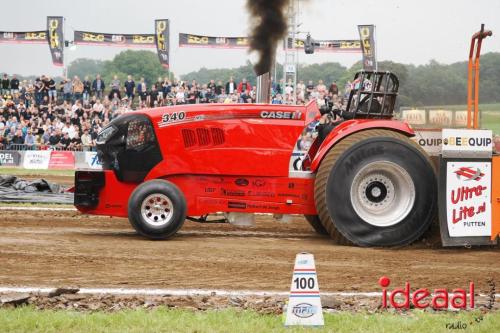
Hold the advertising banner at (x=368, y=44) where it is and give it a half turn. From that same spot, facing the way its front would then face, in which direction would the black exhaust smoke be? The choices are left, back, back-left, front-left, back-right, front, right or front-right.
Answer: back

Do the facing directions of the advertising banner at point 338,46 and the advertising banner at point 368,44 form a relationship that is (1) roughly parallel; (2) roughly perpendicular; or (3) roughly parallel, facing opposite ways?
roughly parallel

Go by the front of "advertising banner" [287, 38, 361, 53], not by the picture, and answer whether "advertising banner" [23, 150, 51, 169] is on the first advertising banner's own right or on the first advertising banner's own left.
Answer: on the first advertising banner's own right

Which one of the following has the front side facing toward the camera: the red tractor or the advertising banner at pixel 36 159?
the advertising banner

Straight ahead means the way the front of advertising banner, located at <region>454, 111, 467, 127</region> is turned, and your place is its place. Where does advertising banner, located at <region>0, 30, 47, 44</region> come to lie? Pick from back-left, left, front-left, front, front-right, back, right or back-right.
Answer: back-right

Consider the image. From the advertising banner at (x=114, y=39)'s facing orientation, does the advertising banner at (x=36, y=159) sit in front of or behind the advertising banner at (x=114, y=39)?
in front

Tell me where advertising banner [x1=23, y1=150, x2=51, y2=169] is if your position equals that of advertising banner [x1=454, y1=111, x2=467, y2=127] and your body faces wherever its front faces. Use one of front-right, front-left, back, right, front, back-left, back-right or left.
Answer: front-right

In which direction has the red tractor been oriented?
to the viewer's left

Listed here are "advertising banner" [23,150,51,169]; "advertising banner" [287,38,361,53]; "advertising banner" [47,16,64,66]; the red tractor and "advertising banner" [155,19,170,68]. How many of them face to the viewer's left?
1

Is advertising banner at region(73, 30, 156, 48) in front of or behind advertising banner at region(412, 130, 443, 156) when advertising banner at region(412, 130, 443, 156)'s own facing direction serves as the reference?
behind

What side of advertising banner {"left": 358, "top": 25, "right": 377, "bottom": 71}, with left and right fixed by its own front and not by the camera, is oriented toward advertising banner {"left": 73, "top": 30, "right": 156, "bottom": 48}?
right

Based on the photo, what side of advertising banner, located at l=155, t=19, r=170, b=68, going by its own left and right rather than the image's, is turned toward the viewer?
front

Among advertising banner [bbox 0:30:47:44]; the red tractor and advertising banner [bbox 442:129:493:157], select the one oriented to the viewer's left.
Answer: the red tractor

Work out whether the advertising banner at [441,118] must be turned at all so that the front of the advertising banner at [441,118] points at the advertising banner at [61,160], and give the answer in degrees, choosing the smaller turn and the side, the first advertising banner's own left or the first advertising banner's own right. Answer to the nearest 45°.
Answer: approximately 135° to the first advertising banner's own right

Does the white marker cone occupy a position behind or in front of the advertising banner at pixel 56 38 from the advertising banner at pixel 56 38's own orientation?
in front

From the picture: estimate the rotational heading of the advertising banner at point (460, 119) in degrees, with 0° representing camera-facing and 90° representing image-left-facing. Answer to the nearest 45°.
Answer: approximately 0°

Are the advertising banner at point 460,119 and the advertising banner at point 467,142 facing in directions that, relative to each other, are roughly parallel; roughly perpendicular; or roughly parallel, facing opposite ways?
roughly parallel

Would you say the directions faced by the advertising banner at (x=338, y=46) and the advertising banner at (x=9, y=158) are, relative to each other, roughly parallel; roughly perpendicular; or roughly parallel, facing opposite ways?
roughly parallel
